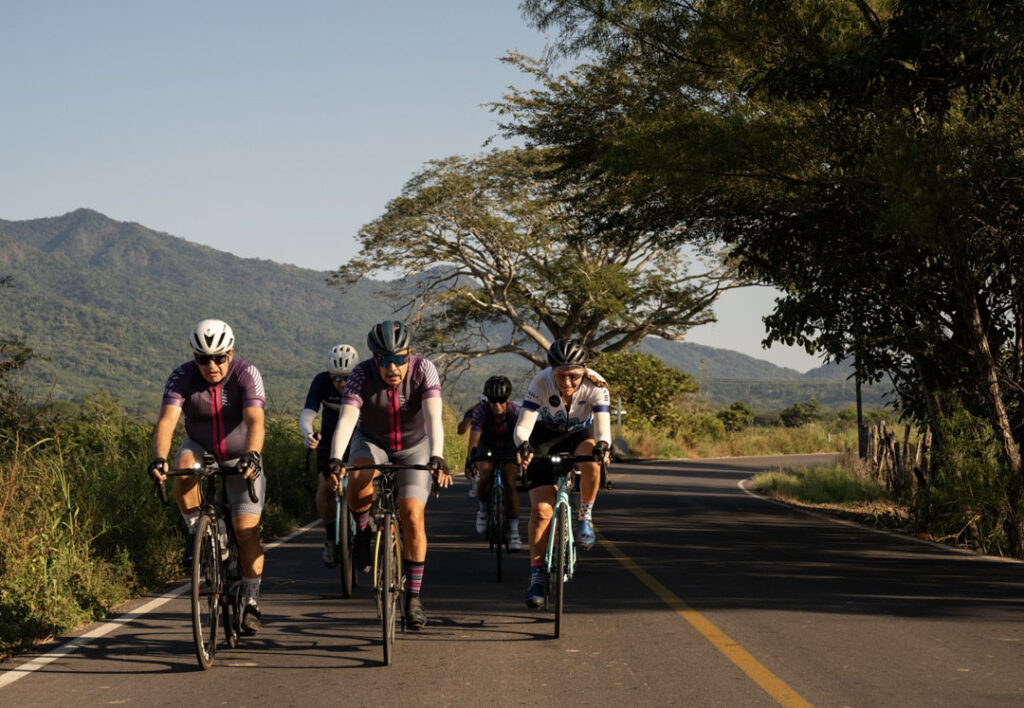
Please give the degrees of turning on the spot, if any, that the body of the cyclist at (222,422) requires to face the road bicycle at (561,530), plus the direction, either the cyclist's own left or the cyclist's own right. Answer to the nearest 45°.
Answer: approximately 90° to the cyclist's own left

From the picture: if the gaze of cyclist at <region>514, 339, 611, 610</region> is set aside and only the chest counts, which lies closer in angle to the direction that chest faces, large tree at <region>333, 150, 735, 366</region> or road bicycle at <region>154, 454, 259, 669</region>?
the road bicycle

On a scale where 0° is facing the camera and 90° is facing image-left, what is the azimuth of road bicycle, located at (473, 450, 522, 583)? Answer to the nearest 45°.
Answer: approximately 0°

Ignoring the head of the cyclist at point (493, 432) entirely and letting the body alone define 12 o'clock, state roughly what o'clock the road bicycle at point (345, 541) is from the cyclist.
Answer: The road bicycle is roughly at 1 o'clock from the cyclist.

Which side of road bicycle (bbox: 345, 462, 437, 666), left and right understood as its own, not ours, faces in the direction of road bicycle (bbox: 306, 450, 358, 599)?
back
